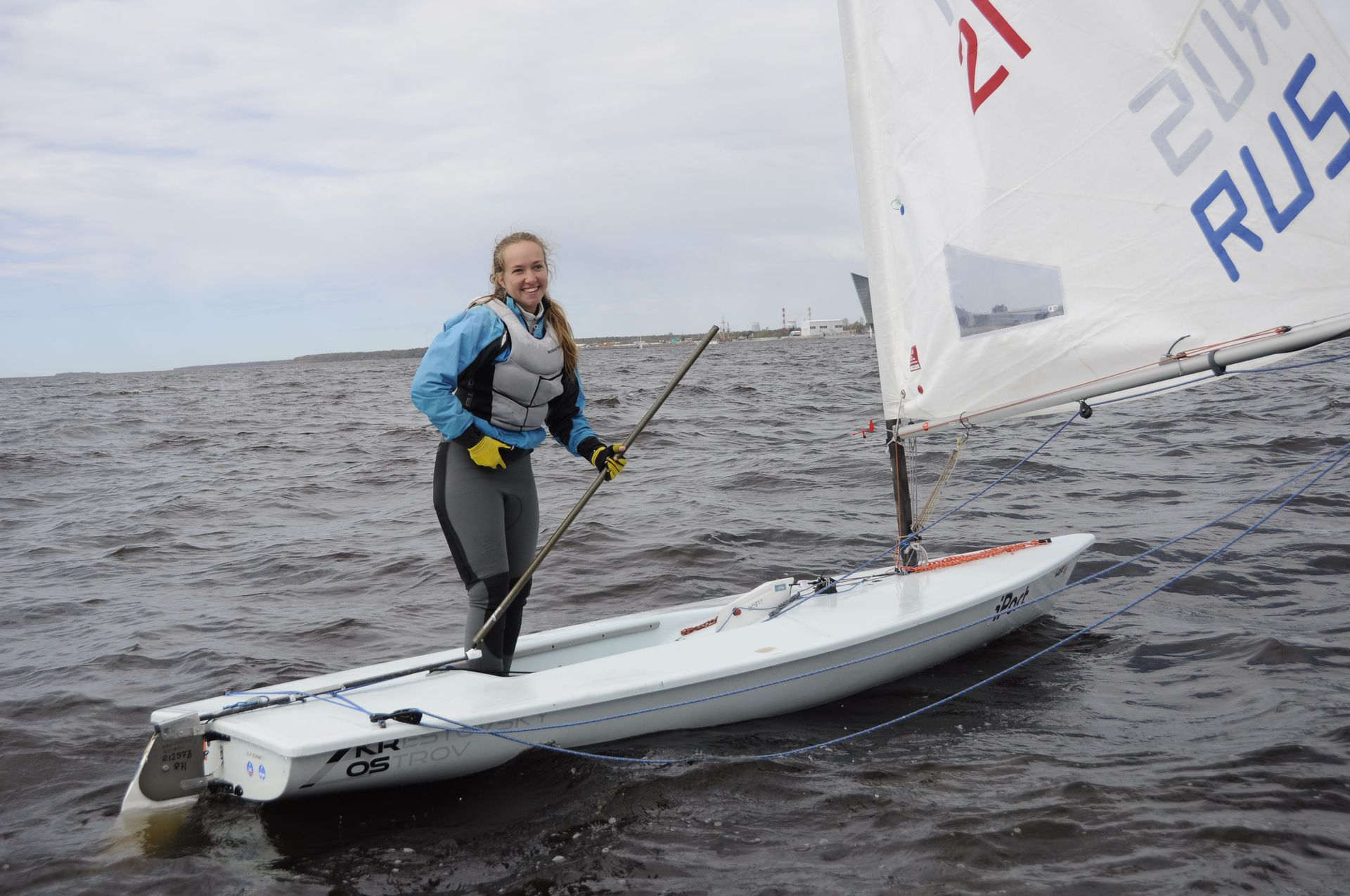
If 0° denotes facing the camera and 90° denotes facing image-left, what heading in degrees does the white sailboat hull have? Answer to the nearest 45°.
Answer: approximately 225°

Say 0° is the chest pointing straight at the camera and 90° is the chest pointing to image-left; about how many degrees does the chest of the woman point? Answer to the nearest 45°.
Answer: approximately 315°

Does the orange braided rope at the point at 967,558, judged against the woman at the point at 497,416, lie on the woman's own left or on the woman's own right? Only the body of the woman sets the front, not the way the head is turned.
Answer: on the woman's own left
